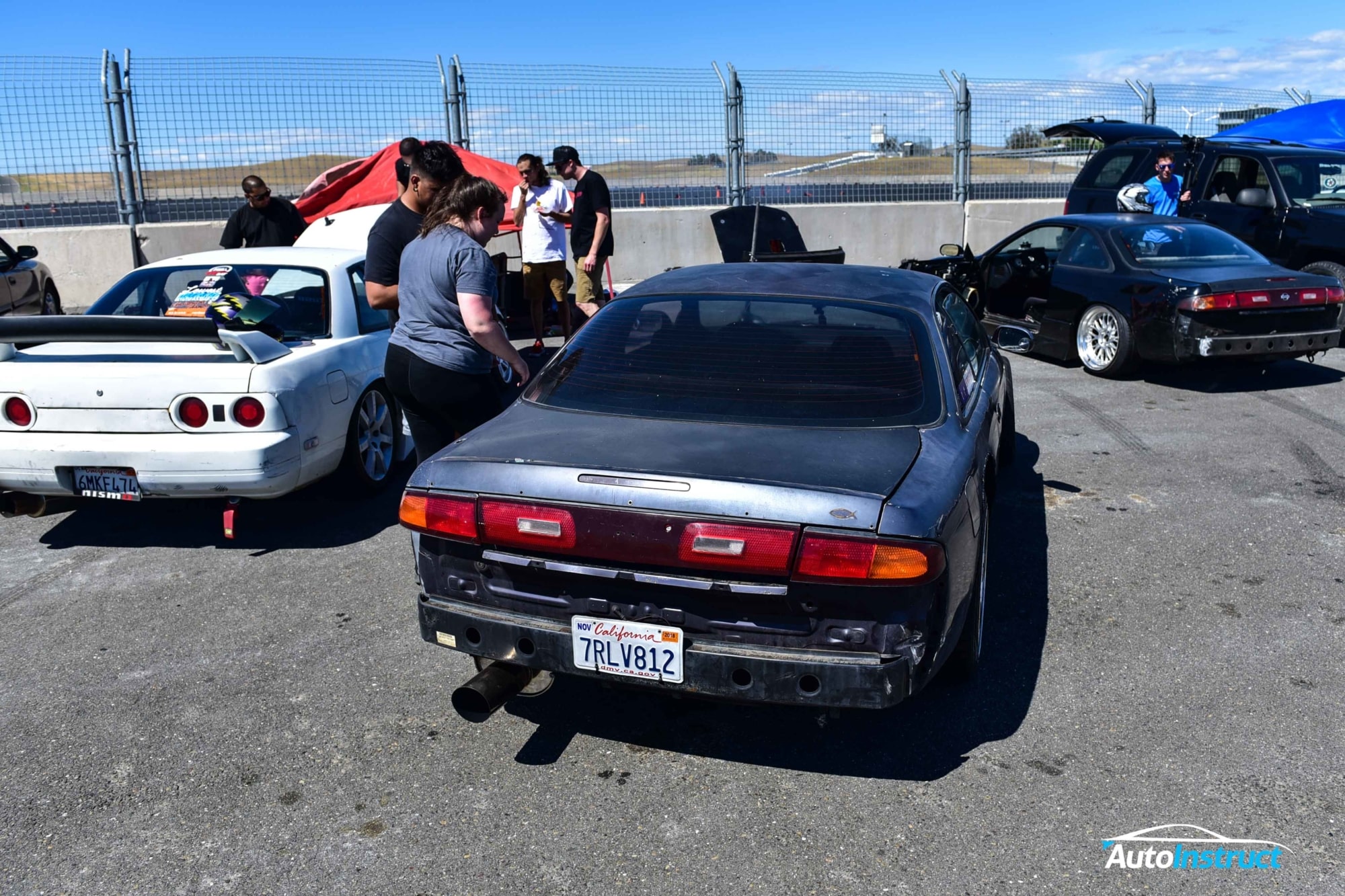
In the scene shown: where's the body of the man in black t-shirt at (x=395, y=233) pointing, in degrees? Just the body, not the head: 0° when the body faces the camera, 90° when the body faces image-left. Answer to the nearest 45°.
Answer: approximately 270°

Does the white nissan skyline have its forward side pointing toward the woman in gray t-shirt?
no

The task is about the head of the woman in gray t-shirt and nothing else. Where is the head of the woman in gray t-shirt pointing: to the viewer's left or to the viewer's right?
to the viewer's right

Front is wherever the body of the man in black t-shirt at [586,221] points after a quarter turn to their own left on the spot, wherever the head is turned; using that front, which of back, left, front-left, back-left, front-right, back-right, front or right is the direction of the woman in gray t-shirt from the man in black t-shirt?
front

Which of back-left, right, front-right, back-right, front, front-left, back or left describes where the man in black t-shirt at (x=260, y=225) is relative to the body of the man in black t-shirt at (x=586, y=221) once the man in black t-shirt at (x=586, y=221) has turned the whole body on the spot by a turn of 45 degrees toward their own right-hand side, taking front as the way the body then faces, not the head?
front-left

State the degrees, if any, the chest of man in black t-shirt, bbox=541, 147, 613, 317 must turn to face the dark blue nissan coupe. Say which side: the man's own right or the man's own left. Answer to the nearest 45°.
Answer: approximately 90° to the man's own left

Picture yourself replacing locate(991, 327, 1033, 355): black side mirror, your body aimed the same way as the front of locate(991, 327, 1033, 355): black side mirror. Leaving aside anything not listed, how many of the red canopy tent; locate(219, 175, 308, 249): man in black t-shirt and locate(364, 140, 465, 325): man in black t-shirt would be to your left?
0

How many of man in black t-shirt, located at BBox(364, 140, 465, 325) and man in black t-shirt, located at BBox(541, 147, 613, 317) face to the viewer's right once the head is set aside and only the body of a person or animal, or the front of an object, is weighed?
1

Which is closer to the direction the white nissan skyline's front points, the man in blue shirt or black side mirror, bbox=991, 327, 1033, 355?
the man in blue shirt

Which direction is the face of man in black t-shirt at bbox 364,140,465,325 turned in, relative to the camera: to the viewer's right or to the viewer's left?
to the viewer's right

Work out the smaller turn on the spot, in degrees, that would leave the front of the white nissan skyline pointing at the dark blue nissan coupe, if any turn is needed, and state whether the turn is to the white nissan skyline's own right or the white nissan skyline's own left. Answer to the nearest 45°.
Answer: approximately 90° to the white nissan skyline's own right

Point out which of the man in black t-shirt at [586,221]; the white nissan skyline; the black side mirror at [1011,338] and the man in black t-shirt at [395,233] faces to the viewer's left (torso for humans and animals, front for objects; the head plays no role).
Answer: the man in black t-shirt at [586,221]

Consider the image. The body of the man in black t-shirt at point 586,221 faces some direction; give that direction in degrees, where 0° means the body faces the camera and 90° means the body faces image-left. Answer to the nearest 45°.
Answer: approximately 90°

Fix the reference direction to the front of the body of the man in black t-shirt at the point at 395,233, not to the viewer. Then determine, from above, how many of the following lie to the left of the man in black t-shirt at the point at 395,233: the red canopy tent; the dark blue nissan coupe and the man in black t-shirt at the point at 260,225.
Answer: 2

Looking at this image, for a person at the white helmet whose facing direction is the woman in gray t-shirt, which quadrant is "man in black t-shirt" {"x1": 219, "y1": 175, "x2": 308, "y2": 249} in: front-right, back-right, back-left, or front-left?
front-right

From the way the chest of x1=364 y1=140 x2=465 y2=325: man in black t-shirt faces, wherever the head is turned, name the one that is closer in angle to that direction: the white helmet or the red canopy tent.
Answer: the white helmet
